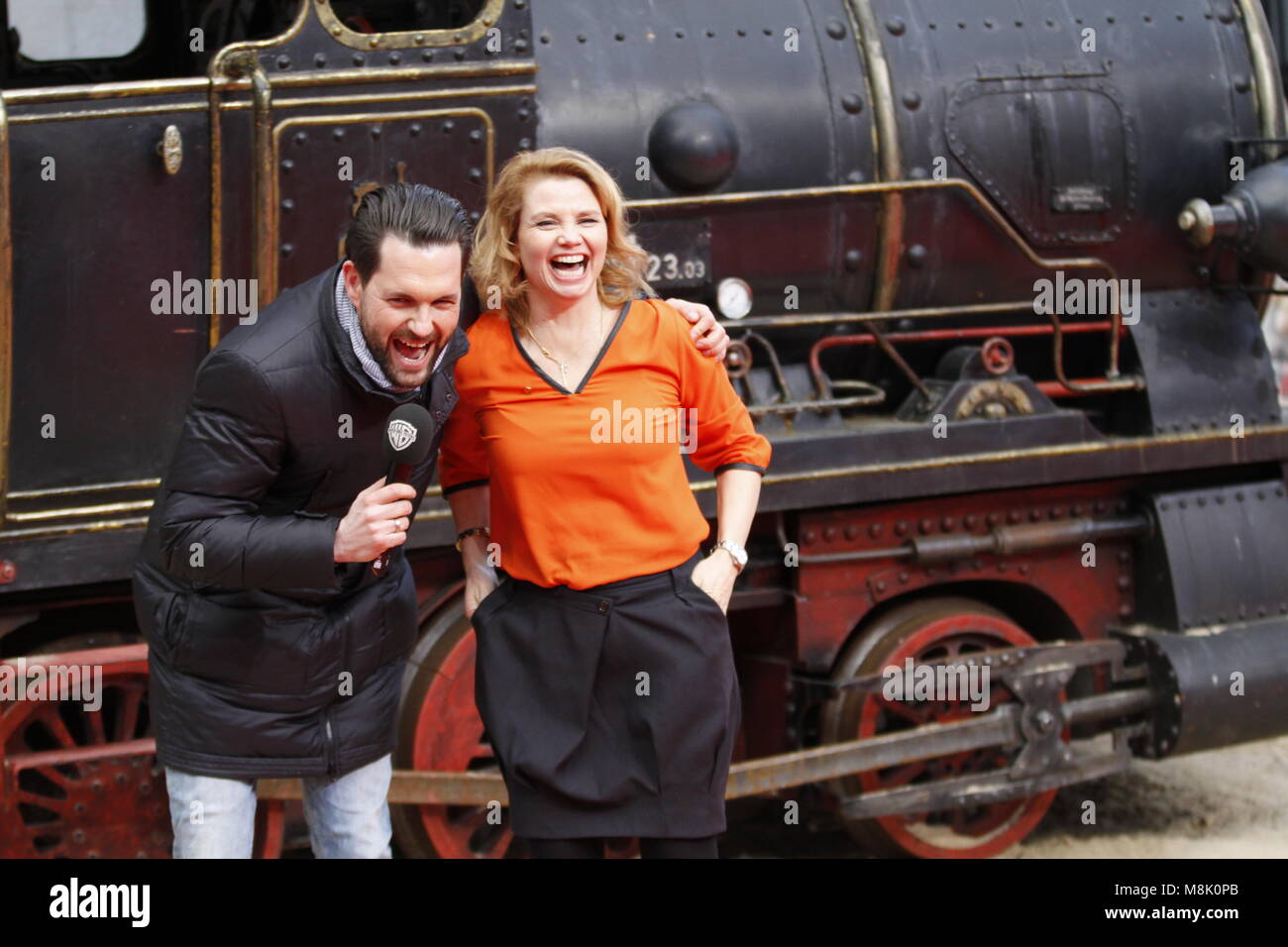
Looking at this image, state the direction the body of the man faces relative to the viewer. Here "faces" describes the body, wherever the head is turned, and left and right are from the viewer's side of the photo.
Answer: facing the viewer and to the right of the viewer

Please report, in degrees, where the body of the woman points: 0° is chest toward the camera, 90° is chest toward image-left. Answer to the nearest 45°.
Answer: approximately 0°

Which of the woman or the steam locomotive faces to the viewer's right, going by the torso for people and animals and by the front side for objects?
the steam locomotive

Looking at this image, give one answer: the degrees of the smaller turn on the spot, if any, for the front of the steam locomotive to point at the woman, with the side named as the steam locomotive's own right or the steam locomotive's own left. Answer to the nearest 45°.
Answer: approximately 90° to the steam locomotive's own right

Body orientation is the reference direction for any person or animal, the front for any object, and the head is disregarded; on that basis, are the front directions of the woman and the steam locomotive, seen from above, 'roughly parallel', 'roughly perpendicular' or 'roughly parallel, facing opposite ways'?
roughly perpendicular

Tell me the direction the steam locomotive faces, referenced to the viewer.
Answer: facing to the right of the viewer

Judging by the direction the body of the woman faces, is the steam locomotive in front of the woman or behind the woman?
behind

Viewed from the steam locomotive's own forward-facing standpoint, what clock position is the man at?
The man is roughly at 4 o'clock from the steam locomotive.

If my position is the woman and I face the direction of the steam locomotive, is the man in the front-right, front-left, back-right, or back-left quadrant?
back-left

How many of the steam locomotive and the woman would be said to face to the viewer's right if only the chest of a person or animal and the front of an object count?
1
